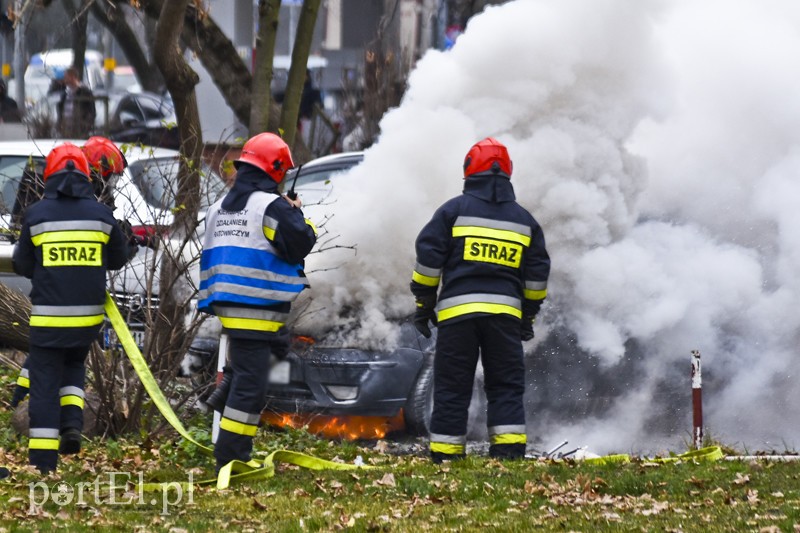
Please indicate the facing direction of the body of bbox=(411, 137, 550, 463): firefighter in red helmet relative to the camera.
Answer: away from the camera

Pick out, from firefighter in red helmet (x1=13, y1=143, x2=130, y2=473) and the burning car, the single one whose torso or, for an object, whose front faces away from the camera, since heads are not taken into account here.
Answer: the firefighter in red helmet

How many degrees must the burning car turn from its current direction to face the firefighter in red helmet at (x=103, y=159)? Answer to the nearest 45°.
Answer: approximately 45° to its right

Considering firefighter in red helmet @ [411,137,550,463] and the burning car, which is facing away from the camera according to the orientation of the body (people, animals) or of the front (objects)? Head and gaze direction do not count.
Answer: the firefighter in red helmet

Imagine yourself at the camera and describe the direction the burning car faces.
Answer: facing the viewer and to the left of the viewer

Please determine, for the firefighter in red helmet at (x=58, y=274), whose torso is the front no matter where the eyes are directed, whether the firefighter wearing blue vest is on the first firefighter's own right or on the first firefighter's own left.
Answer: on the first firefighter's own right

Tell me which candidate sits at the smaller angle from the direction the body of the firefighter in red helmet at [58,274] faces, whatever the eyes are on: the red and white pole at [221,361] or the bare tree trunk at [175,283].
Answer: the bare tree trunk

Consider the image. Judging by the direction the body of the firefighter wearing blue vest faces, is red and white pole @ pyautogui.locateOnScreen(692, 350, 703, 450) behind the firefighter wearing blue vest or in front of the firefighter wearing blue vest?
in front

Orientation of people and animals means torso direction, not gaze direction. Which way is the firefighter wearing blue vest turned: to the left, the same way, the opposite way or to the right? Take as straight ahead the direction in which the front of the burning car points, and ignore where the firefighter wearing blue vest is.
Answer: the opposite way

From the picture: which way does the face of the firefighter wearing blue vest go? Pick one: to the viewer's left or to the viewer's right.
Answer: to the viewer's right

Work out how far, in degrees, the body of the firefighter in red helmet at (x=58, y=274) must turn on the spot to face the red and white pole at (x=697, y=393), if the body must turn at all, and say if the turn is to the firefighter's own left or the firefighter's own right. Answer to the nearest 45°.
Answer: approximately 90° to the firefighter's own right

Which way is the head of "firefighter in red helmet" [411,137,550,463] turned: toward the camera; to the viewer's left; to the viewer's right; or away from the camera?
away from the camera

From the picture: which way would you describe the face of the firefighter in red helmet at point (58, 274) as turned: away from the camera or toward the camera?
away from the camera

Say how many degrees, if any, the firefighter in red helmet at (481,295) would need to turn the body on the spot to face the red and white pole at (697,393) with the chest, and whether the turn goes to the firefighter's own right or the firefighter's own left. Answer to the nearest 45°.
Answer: approximately 45° to the firefighter's own right

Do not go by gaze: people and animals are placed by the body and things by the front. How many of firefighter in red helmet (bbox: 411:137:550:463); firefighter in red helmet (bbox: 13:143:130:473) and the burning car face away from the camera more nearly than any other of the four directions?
2

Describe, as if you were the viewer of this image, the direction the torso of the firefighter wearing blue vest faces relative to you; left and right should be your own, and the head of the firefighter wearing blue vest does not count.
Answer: facing away from the viewer and to the right of the viewer

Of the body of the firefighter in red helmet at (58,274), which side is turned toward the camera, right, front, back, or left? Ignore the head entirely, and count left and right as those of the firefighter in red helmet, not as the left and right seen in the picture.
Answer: back
